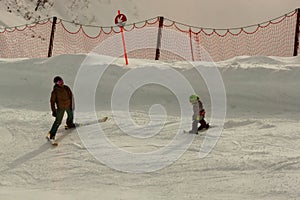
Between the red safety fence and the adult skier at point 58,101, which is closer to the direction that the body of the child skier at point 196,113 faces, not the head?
the adult skier

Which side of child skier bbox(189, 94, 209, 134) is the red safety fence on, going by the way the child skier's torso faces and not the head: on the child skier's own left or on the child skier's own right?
on the child skier's own right

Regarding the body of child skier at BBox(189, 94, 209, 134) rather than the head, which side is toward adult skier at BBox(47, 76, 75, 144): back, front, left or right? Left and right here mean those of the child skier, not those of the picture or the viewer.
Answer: front

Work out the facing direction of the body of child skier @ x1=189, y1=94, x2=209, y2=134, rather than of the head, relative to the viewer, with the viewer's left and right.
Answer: facing to the left of the viewer
